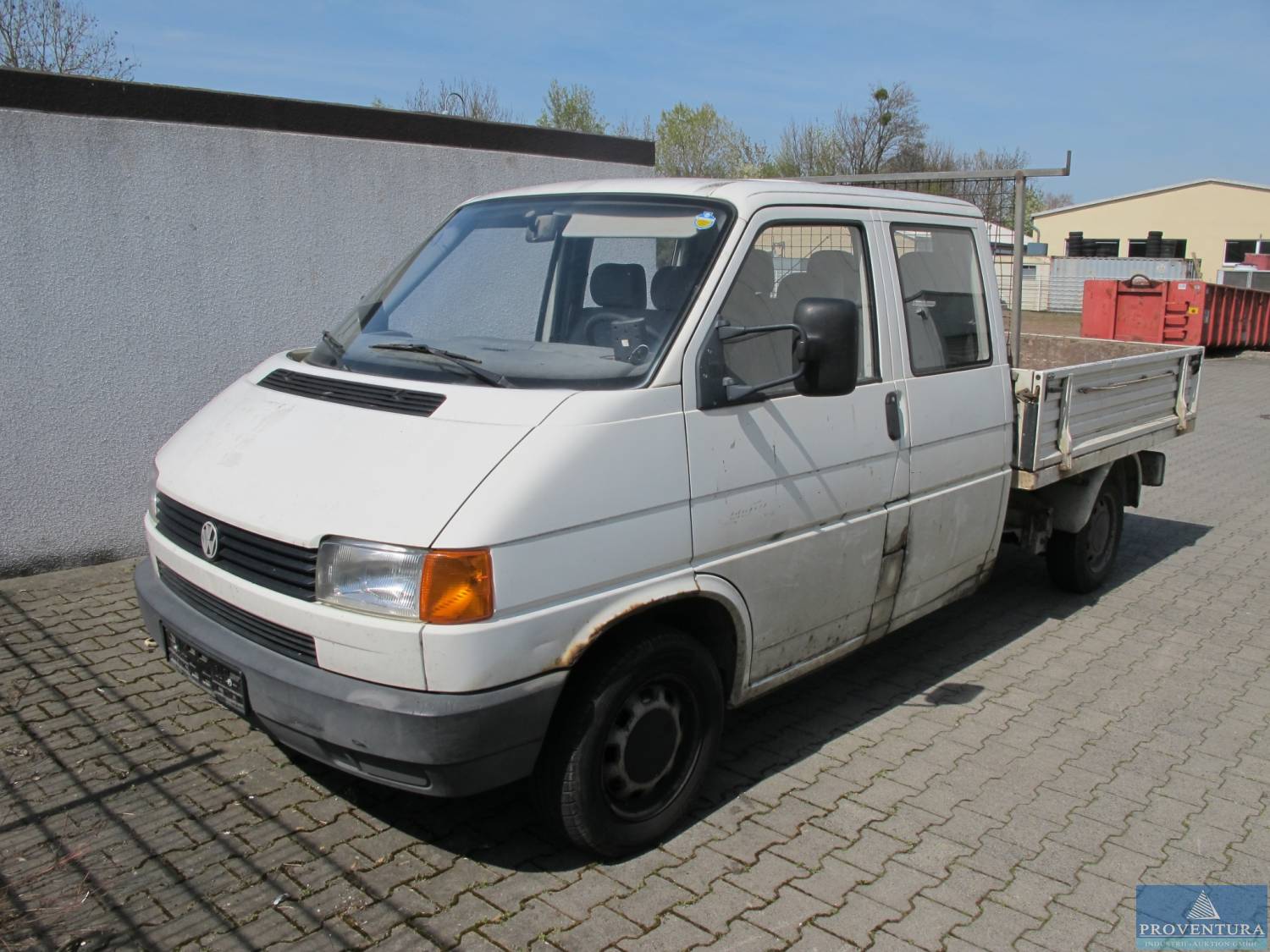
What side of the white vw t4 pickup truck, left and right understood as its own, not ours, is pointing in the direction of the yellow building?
back

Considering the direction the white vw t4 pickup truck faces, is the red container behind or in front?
behind

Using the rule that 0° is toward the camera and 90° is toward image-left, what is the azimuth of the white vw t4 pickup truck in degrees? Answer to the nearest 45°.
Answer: approximately 45°

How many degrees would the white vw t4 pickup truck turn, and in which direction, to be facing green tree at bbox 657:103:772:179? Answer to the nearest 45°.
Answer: approximately 135° to its right
